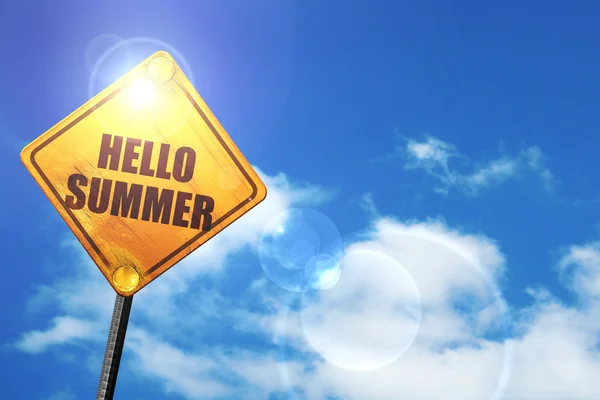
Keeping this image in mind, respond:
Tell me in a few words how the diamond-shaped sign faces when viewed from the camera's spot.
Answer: facing the viewer
